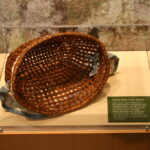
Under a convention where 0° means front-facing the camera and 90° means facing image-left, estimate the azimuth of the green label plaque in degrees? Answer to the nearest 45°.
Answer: approximately 0°
